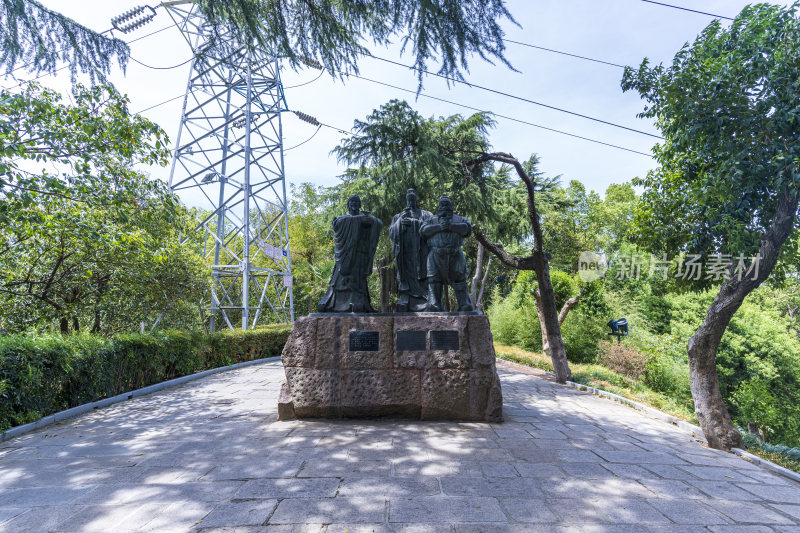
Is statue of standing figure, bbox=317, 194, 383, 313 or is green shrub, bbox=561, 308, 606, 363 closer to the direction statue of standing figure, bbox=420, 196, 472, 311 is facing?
the statue of standing figure

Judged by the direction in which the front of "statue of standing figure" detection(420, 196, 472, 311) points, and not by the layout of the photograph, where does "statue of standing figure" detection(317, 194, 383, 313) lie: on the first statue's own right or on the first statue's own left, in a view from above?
on the first statue's own right

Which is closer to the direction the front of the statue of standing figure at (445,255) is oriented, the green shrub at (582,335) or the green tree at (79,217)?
the green tree

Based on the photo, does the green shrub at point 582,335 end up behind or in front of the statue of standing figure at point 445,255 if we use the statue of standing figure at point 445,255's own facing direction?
behind

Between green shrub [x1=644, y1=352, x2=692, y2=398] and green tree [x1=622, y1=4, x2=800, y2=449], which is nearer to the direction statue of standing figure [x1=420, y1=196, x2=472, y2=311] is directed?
the green tree

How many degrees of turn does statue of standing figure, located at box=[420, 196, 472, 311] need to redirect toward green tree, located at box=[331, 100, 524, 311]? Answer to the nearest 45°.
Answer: approximately 180°

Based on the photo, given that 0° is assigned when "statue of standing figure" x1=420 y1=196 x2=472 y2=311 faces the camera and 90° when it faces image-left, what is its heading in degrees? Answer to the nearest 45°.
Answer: approximately 0°

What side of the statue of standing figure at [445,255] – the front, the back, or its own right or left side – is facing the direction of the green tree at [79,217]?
right

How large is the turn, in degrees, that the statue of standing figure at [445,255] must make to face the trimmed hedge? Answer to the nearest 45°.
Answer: approximately 90° to its right
